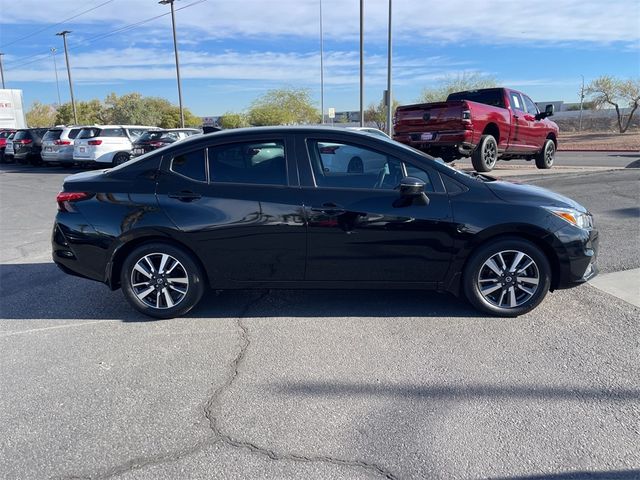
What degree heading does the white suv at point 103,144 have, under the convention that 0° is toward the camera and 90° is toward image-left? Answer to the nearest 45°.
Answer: approximately 225°

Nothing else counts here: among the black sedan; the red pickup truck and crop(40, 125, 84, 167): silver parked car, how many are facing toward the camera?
0

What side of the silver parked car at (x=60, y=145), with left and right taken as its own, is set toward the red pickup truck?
right

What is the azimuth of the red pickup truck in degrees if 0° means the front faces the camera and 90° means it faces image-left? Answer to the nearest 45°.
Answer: approximately 225°

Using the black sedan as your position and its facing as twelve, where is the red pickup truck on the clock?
The red pickup truck is roughly at 10 o'clock from the black sedan.

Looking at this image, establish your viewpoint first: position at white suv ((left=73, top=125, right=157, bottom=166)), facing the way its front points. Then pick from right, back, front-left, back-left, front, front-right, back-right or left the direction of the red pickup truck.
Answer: right

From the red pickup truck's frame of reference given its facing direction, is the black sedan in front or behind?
behind

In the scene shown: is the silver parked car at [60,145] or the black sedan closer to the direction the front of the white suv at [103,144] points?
the silver parked car

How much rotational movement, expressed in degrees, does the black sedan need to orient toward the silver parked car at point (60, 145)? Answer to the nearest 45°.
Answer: approximately 135° to its left

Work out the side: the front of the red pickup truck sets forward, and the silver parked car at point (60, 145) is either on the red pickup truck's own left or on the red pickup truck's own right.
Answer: on the red pickup truck's own left

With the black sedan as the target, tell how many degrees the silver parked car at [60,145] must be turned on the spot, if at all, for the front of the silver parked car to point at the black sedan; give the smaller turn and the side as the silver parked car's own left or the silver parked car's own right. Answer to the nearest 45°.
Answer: approximately 135° to the silver parked car's own right

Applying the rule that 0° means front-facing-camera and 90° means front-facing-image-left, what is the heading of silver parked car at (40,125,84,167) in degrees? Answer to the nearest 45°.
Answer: approximately 225°

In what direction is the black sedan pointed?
to the viewer's right

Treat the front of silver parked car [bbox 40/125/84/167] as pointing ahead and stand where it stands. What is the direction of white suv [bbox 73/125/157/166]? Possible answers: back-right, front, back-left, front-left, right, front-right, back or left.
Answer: right

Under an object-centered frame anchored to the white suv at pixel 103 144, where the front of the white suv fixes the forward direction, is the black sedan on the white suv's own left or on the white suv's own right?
on the white suv's own right

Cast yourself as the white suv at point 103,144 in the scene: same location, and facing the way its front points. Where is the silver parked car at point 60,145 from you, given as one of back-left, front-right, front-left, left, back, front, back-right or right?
left

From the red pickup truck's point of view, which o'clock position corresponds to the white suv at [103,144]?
The white suv is roughly at 8 o'clock from the red pickup truck.

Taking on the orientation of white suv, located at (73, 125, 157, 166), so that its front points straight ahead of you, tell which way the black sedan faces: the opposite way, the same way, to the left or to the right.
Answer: to the right
